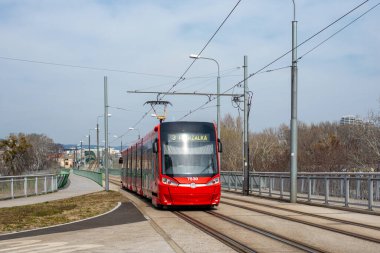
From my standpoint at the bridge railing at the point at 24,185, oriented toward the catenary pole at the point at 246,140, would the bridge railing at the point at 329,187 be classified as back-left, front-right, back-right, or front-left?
front-right

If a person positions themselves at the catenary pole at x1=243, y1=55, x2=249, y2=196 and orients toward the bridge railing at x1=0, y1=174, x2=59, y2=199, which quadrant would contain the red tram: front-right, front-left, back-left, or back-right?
front-left

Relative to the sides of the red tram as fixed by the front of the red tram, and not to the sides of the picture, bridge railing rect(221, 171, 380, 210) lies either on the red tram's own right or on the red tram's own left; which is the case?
on the red tram's own left

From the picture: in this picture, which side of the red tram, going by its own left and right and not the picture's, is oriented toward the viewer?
front
